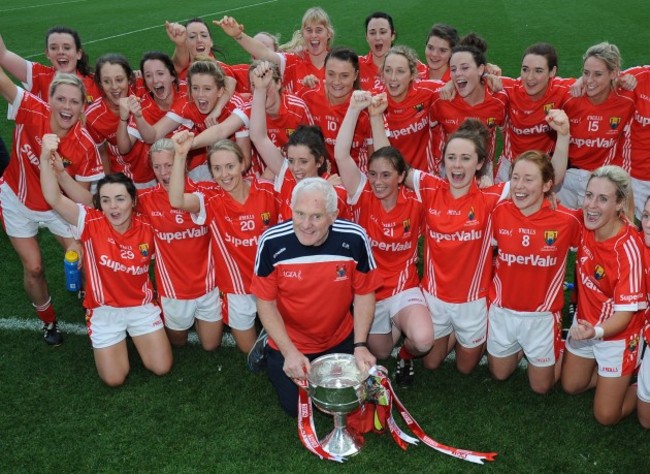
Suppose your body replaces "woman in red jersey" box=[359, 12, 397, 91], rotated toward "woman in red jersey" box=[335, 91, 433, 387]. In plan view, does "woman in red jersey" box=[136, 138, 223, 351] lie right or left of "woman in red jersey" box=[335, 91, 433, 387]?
right

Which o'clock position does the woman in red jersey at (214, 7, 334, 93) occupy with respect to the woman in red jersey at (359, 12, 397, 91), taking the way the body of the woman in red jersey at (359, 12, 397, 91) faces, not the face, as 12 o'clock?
the woman in red jersey at (214, 7, 334, 93) is roughly at 3 o'clock from the woman in red jersey at (359, 12, 397, 91).

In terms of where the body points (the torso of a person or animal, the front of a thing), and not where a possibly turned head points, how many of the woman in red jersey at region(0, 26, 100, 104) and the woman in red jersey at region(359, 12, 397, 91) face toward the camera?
2

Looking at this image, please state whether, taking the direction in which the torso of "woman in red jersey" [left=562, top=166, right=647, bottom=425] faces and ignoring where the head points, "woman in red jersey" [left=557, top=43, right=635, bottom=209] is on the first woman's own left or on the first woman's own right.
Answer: on the first woman's own right

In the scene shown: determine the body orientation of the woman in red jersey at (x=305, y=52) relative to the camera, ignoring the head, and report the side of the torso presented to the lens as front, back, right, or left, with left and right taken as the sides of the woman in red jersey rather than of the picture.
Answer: front

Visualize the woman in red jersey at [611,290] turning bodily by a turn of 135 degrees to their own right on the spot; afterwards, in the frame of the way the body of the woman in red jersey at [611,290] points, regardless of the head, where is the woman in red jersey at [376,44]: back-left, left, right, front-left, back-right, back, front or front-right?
front-left

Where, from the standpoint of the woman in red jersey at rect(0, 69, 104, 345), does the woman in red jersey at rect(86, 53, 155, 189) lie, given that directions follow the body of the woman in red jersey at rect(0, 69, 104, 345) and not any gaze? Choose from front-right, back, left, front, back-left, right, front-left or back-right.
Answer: left

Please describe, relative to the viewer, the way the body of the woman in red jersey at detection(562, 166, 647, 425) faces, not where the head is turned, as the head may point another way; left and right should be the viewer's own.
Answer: facing the viewer and to the left of the viewer

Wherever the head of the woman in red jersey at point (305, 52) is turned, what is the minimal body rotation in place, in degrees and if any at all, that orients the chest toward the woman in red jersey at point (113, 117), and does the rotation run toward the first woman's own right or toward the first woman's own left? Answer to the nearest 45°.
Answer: approximately 45° to the first woman's own right

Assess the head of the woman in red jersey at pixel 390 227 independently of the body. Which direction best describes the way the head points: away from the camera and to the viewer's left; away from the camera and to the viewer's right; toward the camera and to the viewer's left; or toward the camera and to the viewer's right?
toward the camera and to the viewer's left

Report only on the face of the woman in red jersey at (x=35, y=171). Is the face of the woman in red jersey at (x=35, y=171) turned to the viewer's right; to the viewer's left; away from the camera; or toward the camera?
toward the camera

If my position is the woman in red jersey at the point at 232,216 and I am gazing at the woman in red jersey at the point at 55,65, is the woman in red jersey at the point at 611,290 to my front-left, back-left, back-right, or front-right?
back-right

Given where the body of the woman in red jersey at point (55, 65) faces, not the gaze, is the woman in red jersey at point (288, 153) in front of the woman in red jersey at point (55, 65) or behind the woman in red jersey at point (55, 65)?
in front

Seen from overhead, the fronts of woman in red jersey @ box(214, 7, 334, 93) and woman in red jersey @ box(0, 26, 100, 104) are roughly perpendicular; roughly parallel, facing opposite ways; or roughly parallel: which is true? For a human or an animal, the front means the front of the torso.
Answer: roughly parallel

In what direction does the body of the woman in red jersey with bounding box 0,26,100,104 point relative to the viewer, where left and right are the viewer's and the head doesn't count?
facing the viewer

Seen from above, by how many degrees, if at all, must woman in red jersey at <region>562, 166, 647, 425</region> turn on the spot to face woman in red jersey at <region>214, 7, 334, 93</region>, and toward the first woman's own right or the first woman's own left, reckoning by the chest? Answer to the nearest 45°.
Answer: approximately 90° to the first woman's own right

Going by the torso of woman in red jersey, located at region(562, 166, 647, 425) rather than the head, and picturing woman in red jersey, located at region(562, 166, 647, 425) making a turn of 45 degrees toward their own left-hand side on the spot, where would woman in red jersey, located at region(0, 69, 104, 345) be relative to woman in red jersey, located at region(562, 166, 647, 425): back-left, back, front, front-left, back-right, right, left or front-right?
right
